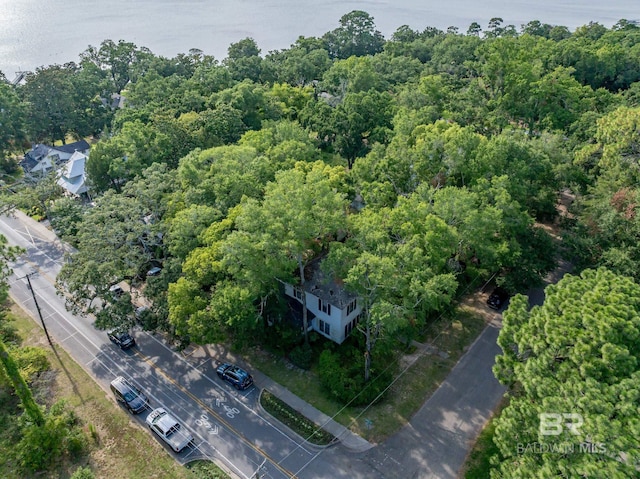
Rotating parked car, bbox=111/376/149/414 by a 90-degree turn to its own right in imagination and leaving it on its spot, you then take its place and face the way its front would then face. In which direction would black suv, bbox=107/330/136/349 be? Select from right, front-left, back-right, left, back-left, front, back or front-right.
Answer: back-right

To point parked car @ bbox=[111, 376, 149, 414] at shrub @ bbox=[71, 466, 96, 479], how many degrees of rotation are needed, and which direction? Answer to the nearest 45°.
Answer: approximately 90° to its right
